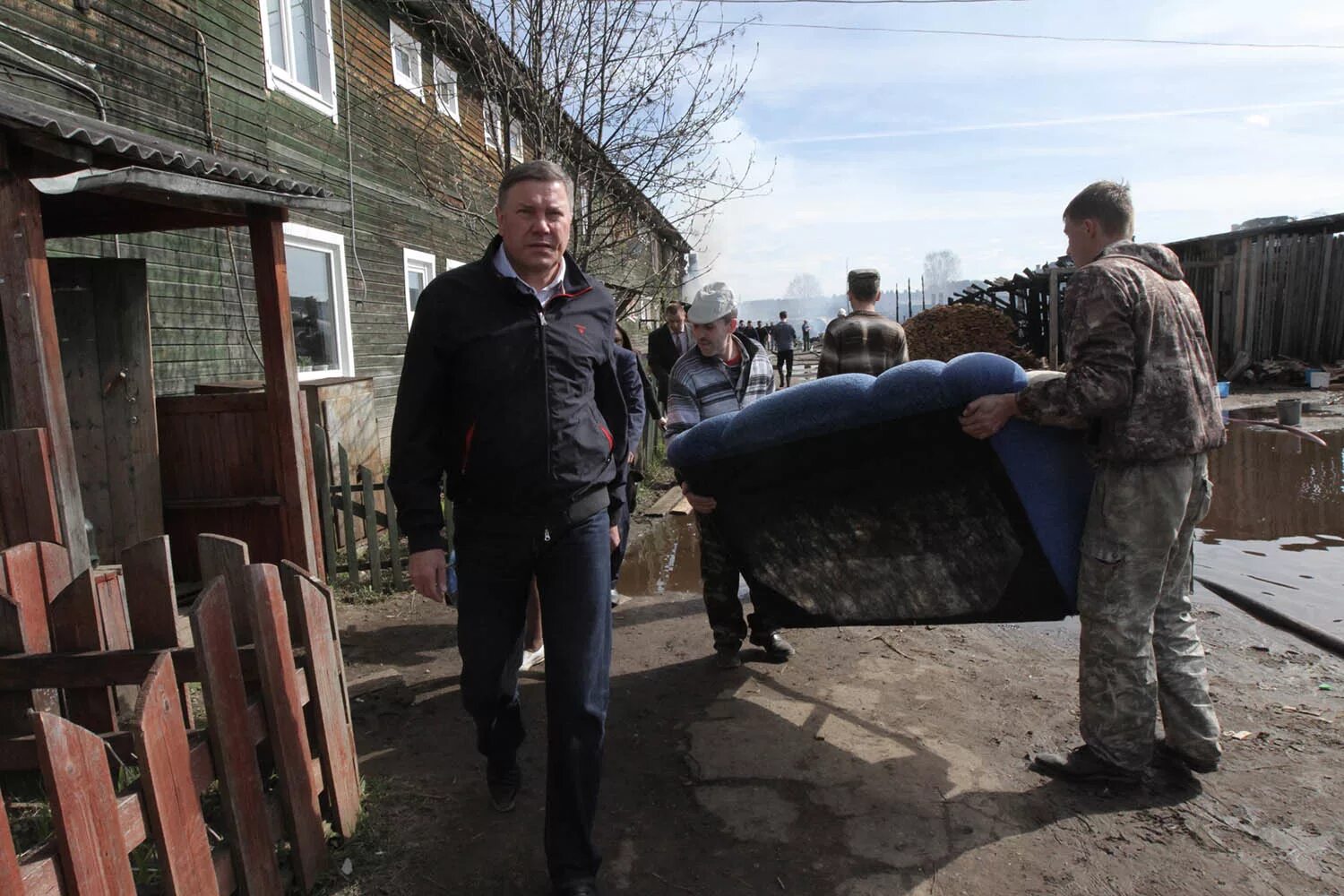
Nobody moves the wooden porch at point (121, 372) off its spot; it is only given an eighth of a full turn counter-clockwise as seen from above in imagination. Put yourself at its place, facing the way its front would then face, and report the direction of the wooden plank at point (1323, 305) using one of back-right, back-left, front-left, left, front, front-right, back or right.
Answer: front

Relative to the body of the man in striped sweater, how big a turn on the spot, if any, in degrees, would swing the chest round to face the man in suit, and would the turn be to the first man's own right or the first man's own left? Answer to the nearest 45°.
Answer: approximately 135° to the first man's own left

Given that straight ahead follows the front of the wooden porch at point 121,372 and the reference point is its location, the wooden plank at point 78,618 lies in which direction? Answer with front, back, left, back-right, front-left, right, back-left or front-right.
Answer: front-right

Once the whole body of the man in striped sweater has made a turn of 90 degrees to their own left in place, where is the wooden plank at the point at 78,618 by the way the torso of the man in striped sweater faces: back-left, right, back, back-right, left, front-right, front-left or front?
back

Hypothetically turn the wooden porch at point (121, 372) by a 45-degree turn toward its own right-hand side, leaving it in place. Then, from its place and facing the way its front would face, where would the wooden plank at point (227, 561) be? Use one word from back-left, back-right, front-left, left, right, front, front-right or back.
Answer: front

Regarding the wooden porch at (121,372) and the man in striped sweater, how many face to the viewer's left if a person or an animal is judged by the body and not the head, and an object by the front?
0

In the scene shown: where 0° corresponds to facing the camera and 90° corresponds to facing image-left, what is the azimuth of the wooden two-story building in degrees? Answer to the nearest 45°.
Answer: approximately 315°

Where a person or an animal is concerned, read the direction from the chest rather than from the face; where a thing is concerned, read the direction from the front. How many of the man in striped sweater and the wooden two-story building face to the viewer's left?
0

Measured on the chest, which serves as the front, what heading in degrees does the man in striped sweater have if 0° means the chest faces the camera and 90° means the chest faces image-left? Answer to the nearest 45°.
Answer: approximately 315°

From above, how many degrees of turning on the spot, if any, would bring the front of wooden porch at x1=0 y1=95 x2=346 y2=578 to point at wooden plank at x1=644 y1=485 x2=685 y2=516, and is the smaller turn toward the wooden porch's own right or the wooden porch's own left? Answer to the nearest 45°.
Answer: approximately 45° to the wooden porch's own left

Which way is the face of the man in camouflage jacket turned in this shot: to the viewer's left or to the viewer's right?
to the viewer's left

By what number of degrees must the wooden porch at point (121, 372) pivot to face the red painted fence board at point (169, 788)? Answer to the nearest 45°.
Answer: approximately 45° to its right
